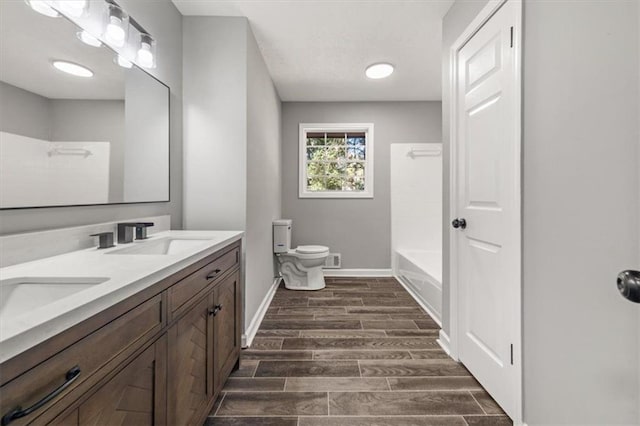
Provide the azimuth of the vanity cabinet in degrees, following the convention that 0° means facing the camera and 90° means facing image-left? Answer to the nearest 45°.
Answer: approximately 315°

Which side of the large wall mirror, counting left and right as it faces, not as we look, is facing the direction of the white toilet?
left

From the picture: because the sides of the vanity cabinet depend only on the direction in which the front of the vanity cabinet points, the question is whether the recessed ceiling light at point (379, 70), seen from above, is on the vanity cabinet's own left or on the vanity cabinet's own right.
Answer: on the vanity cabinet's own left
